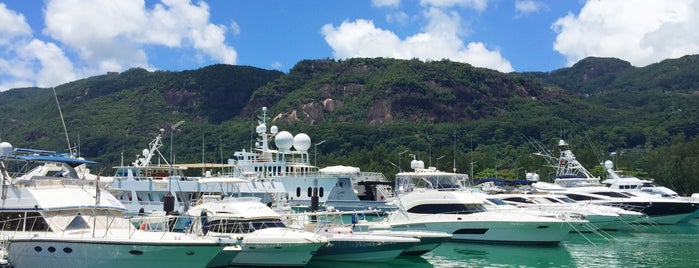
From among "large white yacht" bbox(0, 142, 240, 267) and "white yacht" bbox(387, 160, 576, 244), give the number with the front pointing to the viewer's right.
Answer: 2

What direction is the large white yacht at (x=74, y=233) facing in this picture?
to the viewer's right

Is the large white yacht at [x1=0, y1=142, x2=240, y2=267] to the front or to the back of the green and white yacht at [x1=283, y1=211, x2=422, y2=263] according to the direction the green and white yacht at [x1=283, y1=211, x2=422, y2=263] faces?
to the back

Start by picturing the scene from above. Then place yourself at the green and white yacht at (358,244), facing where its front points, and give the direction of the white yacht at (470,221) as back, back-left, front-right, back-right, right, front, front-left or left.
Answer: front-left

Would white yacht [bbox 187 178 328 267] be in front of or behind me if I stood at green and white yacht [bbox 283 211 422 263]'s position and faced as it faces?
behind

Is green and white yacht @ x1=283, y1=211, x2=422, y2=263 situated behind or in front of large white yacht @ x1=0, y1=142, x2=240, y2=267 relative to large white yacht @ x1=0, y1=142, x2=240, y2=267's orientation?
in front

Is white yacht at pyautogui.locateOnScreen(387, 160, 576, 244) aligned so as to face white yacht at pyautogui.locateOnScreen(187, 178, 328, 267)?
no

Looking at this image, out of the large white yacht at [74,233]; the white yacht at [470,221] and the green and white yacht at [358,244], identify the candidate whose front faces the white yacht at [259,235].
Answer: the large white yacht

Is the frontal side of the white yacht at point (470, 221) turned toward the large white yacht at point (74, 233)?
no

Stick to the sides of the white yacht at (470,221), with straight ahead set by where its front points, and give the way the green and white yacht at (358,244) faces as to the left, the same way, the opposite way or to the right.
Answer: the same way

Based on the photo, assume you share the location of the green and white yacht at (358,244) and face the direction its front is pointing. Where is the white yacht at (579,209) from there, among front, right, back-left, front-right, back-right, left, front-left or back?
front-left

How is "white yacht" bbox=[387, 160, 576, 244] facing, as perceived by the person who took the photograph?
facing to the right of the viewer

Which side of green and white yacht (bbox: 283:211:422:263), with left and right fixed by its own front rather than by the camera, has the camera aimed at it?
right
